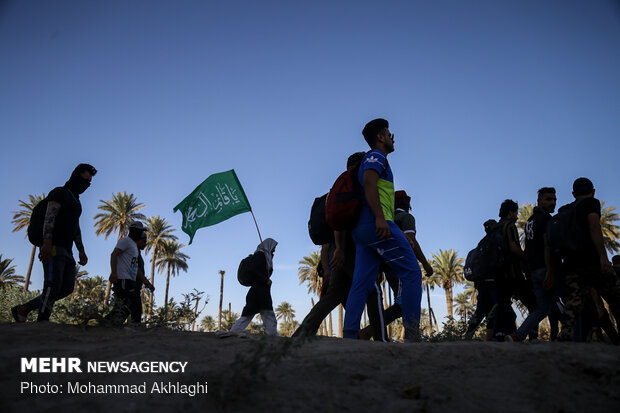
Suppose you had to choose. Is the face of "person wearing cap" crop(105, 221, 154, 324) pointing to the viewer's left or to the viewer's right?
to the viewer's right

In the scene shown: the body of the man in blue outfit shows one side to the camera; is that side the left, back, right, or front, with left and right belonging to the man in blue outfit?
right

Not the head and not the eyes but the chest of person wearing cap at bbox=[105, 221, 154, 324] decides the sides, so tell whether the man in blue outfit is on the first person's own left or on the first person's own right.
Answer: on the first person's own right

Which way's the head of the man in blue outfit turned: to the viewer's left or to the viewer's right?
to the viewer's right

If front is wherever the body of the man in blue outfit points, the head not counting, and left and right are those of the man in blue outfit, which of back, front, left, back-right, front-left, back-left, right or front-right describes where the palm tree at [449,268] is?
left

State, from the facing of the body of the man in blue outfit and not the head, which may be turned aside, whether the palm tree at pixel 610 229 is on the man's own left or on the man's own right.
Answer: on the man's own left

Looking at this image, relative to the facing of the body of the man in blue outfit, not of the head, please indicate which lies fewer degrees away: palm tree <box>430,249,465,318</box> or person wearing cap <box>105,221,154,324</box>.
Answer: the palm tree

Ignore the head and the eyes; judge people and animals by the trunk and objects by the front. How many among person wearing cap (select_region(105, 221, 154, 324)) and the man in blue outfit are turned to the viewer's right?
2

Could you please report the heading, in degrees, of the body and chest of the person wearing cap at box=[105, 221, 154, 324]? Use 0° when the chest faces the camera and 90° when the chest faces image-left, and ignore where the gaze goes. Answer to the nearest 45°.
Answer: approximately 270°
